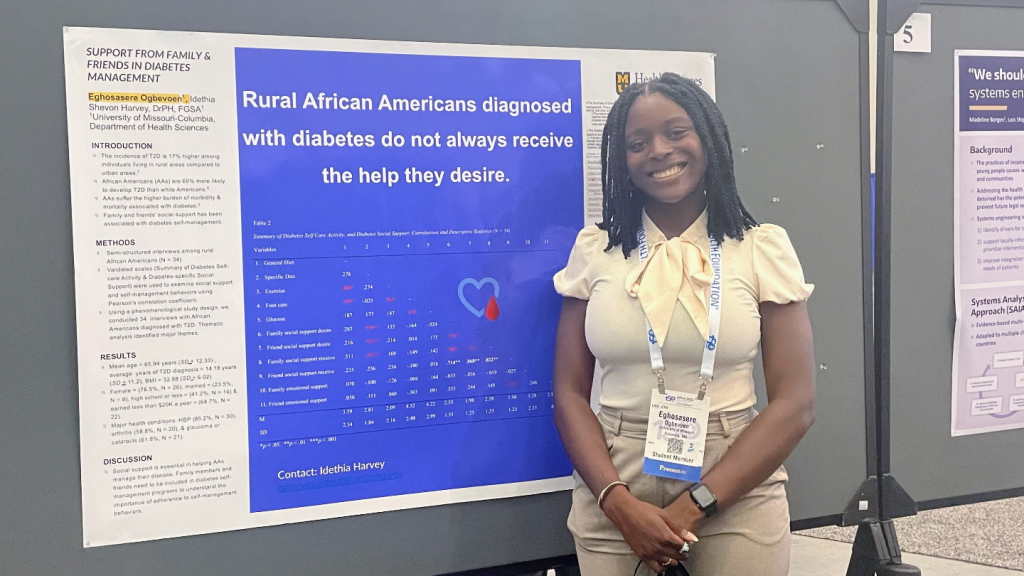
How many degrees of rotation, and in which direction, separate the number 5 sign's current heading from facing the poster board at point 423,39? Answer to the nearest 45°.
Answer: approximately 45° to its right

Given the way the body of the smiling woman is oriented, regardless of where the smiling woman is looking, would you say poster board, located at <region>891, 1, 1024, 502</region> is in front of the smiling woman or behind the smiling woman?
behind

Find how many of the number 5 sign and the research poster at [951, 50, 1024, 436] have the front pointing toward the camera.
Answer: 2

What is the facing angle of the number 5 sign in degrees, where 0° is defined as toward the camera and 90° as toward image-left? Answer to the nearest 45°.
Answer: approximately 0°

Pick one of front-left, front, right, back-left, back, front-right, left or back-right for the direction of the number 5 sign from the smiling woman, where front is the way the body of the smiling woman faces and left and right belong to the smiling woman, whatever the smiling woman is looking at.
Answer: back-left

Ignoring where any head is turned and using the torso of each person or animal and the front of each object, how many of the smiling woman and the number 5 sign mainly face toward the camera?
2

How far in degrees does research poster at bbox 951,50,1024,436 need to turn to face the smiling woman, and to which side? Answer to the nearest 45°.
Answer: approximately 45° to its right

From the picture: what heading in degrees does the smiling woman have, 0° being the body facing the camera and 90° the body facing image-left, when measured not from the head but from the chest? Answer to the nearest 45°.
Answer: approximately 0°

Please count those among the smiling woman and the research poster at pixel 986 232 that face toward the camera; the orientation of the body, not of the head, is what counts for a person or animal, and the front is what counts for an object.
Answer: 2

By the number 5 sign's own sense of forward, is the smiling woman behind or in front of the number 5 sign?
in front
